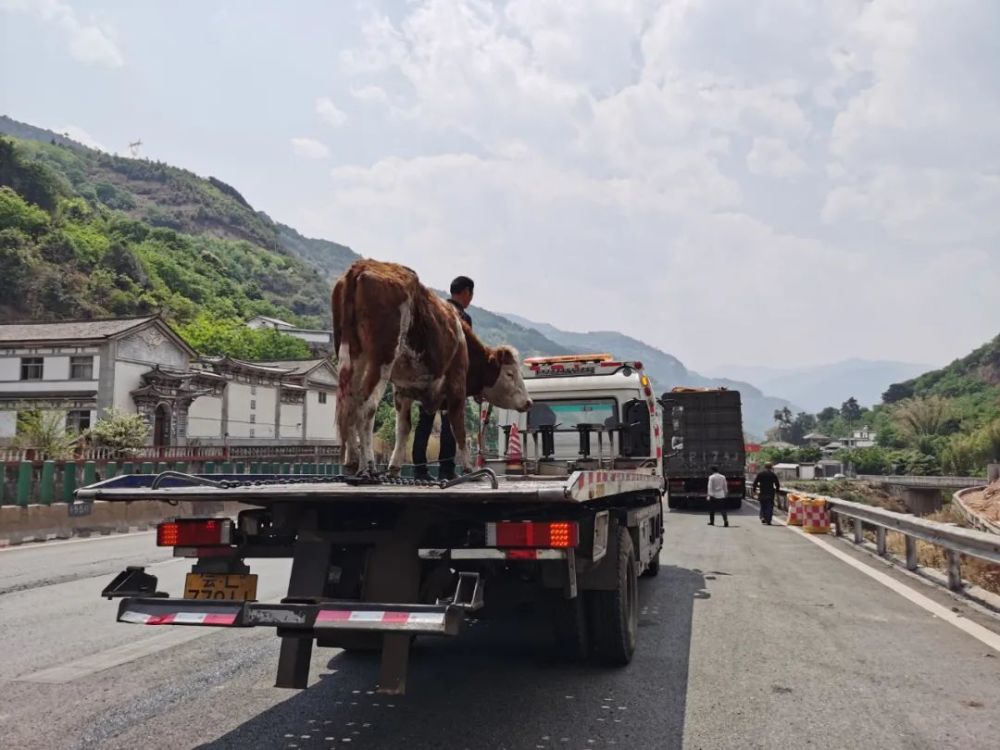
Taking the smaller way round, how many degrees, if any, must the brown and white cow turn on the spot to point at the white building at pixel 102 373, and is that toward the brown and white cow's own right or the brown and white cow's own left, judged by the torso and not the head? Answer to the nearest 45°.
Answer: approximately 90° to the brown and white cow's own left

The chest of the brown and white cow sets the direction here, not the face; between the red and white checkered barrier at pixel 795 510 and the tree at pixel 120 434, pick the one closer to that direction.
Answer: the red and white checkered barrier

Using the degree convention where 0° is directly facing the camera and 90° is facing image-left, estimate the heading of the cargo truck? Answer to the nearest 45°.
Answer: approximately 180°

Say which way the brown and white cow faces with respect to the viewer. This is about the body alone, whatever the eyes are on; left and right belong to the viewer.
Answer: facing away from the viewer and to the right of the viewer

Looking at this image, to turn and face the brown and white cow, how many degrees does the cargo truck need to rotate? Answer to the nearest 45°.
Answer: approximately 180°

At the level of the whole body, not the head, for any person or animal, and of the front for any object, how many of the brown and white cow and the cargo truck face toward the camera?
0

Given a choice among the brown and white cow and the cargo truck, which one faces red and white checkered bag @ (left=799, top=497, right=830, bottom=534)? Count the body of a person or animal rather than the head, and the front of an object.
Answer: the brown and white cow

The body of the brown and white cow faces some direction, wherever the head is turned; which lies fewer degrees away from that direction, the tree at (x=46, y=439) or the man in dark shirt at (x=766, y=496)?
the man in dark shirt

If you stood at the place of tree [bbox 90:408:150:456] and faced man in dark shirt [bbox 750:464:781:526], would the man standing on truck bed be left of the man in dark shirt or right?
right
